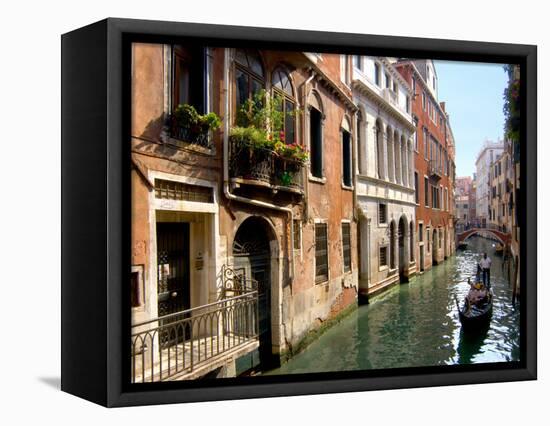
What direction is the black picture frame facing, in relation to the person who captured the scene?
facing the viewer and to the right of the viewer
